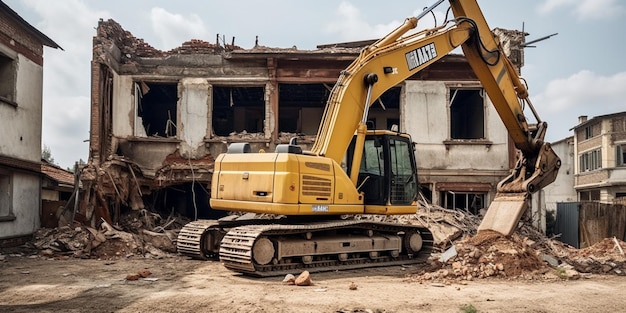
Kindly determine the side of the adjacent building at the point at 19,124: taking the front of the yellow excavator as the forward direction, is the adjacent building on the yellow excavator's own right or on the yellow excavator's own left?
on the yellow excavator's own left

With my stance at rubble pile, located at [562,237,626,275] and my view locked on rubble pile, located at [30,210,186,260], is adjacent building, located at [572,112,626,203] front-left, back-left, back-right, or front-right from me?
back-right

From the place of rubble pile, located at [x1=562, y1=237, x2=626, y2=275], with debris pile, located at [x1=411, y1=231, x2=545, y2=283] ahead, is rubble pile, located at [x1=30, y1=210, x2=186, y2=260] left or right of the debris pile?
right

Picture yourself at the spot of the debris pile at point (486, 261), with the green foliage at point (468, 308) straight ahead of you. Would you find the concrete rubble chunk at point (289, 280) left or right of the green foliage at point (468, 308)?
right

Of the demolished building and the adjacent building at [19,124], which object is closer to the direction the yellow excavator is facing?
the demolished building

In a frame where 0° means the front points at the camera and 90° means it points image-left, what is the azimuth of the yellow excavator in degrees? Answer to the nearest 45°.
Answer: approximately 225°

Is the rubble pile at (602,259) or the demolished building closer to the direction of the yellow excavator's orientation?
the rubble pile

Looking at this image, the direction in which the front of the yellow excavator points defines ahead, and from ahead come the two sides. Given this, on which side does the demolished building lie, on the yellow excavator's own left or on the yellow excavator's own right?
on the yellow excavator's own left
